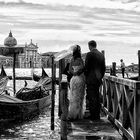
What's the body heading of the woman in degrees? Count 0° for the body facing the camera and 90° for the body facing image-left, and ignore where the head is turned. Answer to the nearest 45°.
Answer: approximately 180°
